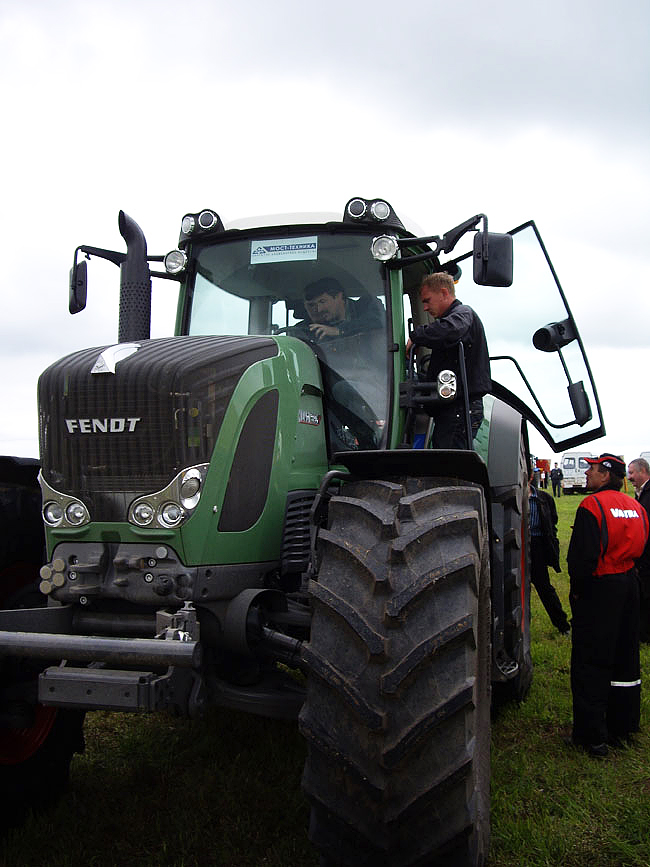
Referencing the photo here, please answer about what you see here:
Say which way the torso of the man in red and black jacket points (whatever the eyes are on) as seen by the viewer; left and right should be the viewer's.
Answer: facing away from the viewer and to the left of the viewer

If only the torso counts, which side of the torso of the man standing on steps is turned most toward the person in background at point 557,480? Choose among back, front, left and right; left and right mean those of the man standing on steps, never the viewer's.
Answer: right

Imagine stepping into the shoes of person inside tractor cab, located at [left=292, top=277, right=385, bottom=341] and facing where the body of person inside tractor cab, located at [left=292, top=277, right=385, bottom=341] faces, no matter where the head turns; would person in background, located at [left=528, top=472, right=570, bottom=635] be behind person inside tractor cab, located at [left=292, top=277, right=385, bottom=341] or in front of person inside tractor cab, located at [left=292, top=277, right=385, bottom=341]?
behind

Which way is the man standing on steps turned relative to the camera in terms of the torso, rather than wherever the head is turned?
to the viewer's left

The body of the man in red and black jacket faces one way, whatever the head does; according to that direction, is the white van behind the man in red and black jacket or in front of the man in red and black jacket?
in front

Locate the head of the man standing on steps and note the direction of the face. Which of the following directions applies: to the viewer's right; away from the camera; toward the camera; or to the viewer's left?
to the viewer's left

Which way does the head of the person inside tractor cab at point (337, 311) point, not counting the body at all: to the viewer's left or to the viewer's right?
to the viewer's left

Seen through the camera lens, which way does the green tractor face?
facing the viewer and to the left of the viewer

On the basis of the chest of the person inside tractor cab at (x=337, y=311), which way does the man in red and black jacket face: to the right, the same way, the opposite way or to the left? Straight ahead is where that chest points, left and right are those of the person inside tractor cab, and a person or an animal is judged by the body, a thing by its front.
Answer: to the right

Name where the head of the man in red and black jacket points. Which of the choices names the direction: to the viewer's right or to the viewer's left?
to the viewer's left

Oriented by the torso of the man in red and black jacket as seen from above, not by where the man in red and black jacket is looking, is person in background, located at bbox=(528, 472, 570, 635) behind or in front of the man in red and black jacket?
in front

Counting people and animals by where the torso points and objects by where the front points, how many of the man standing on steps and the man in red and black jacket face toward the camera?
0

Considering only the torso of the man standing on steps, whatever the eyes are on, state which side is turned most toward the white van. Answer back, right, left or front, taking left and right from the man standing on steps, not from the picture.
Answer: right
